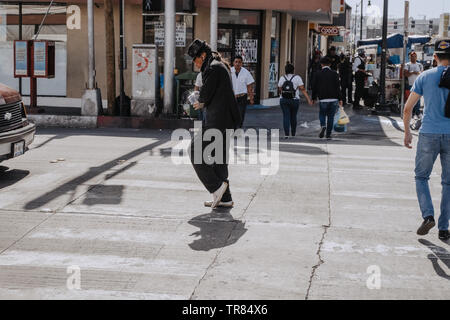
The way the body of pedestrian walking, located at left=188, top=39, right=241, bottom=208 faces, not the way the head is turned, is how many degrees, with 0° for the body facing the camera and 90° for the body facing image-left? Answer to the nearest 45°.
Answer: approximately 90°

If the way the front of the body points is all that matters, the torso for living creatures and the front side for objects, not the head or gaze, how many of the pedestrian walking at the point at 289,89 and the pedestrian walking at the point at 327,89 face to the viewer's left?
0

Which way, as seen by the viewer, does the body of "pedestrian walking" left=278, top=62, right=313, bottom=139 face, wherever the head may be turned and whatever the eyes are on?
away from the camera

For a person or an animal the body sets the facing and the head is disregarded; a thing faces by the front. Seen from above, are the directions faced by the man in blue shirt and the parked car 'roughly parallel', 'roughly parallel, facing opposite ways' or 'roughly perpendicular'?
roughly perpendicular

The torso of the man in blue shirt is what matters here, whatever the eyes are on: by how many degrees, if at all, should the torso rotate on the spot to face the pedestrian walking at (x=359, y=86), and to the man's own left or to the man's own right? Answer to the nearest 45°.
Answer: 0° — they already face them

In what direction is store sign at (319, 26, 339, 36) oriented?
toward the camera

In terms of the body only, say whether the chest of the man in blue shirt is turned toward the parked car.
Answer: no

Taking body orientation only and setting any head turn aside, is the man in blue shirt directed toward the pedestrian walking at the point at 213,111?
no

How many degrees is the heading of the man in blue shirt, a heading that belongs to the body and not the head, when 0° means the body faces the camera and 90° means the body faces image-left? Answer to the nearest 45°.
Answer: approximately 180°

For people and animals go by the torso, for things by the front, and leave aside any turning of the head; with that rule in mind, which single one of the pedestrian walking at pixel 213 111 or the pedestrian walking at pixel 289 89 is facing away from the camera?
the pedestrian walking at pixel 289 89

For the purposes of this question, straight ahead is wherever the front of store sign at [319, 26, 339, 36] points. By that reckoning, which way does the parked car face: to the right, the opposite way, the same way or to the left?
to the left

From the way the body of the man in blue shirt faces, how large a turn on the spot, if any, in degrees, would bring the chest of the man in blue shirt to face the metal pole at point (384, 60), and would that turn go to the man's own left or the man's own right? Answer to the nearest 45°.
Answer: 0° — they already face it

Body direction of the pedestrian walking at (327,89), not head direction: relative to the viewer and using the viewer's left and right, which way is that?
facing away from the viewer

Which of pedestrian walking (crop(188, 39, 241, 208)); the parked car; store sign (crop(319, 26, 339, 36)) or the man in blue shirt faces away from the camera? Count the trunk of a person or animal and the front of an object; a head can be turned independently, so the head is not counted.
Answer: the man in blue shirt

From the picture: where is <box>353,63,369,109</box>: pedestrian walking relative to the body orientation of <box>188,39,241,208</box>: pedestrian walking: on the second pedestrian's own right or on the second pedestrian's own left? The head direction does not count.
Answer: on the second pedestrian's own right

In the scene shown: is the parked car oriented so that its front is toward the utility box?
no
